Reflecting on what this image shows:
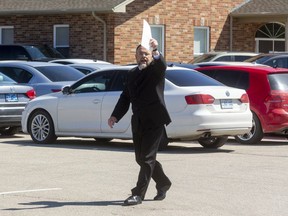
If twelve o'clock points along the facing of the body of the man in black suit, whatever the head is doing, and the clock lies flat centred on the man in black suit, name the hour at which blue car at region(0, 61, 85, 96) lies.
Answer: The blue car is roughly at 4 o'clock from the man in black suit.

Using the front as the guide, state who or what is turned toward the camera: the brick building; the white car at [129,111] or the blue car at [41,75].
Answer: the brick building

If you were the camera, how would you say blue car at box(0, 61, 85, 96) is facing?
facing away from the viewer and to the left of the viewer

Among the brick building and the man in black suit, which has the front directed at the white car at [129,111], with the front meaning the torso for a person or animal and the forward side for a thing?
the brick building

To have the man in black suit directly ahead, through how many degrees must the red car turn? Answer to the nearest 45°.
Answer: approximately 135° to its left

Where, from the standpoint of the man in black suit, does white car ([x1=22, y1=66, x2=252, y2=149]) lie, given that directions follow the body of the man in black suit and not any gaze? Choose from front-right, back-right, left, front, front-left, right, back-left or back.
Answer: back-right

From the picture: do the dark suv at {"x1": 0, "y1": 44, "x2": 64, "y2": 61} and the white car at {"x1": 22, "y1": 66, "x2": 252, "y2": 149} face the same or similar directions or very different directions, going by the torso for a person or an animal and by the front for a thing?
very different directions

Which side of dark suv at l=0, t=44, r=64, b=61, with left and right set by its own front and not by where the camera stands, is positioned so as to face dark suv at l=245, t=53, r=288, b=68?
front

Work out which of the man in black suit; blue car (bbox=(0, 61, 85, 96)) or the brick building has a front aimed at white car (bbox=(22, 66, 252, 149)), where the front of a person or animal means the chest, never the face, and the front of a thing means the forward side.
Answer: the brick building

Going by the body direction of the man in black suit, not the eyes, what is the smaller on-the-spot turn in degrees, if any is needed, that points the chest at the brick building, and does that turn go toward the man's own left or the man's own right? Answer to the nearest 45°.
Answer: approximately 135° to the man's own right

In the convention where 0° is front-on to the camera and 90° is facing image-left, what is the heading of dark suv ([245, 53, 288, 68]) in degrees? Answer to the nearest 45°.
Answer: approximately 45°

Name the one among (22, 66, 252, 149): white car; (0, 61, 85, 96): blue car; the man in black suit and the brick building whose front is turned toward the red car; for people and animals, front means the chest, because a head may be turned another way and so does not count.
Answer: the brick building

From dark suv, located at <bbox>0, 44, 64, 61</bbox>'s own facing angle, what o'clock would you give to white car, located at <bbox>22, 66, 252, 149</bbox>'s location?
The white car is roughly at 1 o'clock from the dark suv.

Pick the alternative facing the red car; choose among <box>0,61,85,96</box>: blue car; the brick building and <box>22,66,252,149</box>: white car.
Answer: the brick building

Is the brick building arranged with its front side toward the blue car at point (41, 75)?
yes
